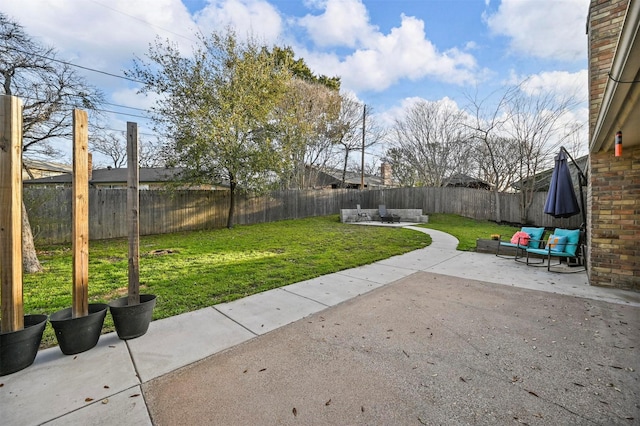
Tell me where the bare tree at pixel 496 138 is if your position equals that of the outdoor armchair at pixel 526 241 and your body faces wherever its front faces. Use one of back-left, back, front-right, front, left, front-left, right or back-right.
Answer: back-right

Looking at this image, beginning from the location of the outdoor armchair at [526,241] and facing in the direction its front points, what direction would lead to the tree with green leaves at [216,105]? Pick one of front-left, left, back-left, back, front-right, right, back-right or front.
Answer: front-right

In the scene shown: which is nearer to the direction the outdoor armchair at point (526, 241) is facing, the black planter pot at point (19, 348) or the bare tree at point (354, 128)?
the black planter pot

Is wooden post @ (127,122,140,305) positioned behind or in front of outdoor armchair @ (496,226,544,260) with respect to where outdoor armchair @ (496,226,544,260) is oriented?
in front

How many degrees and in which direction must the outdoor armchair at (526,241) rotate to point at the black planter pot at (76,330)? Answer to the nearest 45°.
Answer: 0° — it already faces it

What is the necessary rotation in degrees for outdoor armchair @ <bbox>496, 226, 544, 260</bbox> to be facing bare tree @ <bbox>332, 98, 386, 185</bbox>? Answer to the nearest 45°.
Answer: approximately 90° to its right

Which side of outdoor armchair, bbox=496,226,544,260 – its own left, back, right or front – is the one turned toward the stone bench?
right

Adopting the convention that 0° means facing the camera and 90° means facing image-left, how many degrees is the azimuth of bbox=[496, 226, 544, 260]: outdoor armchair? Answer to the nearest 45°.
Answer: approximately 45°

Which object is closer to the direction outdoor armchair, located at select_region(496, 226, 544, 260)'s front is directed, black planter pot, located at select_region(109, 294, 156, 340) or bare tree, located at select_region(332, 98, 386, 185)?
the black planter pot
